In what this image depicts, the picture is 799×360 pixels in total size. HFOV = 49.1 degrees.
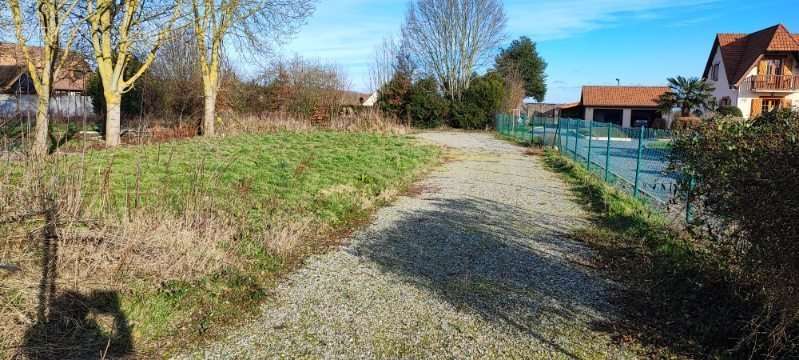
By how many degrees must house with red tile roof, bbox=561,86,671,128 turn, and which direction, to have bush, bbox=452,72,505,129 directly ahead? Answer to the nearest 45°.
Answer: approximately 45° to its right

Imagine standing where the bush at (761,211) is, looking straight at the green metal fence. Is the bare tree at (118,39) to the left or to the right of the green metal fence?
left

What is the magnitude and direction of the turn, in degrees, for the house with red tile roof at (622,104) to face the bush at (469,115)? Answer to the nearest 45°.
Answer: approximately 45° to its right

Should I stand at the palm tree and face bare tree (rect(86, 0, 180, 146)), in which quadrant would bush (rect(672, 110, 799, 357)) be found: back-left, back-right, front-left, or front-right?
front-left

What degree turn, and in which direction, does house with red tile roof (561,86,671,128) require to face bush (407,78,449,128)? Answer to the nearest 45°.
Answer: approximately 45° to its right

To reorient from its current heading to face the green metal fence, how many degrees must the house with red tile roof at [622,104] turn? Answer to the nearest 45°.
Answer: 0° — it already faces it

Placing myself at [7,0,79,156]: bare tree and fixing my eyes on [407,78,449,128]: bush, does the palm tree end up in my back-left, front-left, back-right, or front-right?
front-right

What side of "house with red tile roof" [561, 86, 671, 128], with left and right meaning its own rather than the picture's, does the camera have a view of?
front

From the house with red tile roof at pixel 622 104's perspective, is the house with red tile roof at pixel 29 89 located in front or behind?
in front

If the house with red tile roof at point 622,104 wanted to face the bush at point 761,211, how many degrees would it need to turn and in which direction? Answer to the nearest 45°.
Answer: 0° — it already faces it
